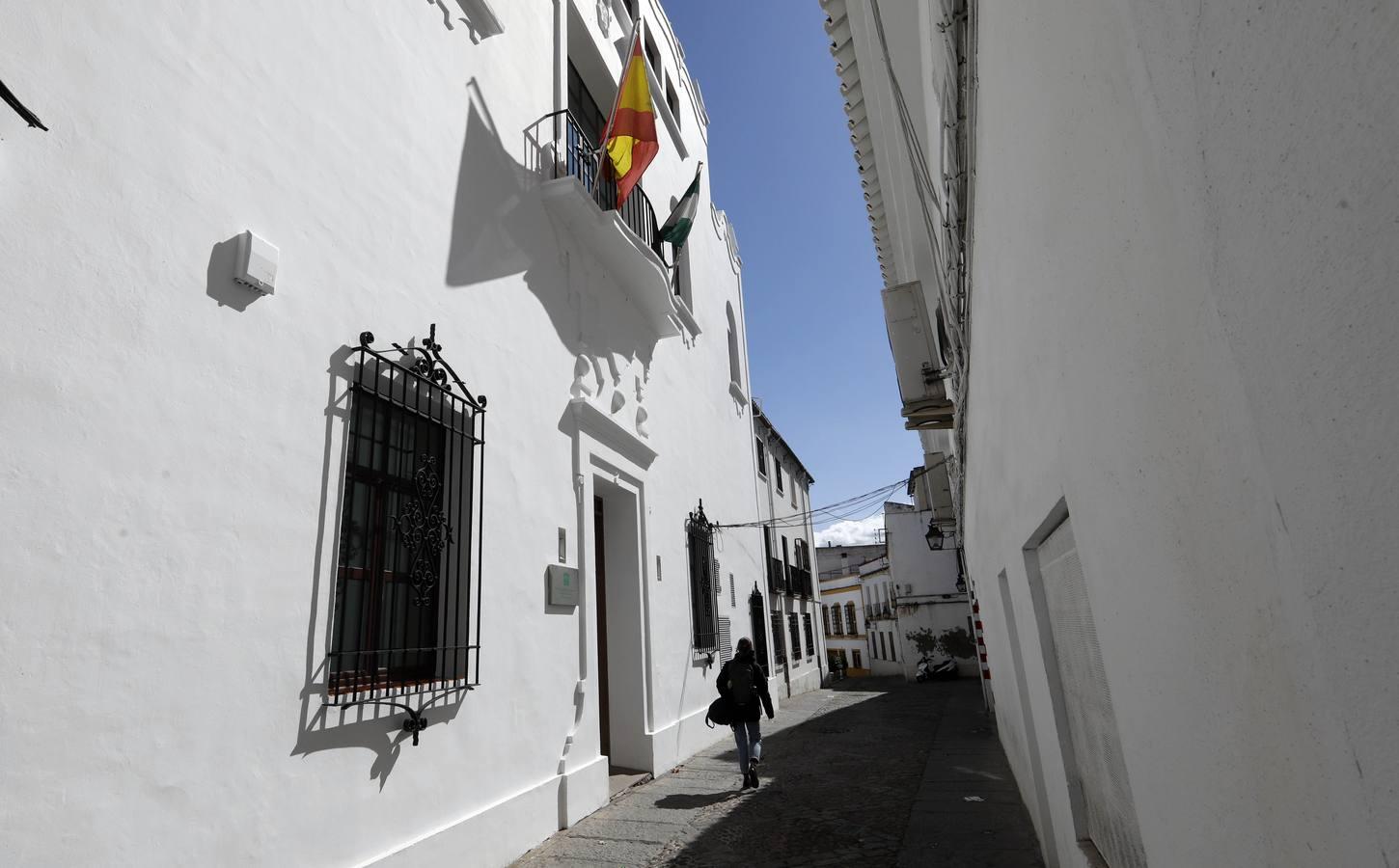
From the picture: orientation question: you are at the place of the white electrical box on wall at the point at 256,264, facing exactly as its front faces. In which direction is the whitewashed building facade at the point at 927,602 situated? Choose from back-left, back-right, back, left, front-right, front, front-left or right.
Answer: left

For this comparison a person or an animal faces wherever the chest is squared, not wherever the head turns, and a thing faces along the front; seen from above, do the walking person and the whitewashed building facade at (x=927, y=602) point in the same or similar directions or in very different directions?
very different directions

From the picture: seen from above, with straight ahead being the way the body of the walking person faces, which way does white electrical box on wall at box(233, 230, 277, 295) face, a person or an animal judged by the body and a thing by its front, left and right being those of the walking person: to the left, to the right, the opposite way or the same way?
to the right

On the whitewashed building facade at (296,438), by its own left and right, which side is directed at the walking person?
left

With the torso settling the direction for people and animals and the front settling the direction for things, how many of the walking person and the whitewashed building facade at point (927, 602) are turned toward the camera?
1

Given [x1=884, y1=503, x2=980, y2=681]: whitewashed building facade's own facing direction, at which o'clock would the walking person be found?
The walking person is roughly at 12 o'clock from the whitewashed building facade.

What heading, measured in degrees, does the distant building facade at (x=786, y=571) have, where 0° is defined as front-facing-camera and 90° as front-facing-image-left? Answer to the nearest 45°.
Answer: approximately 315°

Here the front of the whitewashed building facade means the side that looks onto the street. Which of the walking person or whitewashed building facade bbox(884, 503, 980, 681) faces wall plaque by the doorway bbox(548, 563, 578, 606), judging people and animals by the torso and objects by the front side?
the whitewashed building facade

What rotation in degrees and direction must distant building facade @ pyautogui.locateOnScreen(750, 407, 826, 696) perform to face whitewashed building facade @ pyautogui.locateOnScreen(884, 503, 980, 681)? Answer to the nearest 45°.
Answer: approximately 90° to its left

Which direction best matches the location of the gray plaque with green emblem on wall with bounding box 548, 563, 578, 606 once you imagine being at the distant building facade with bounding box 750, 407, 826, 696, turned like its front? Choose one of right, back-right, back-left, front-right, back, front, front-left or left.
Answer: front-right
